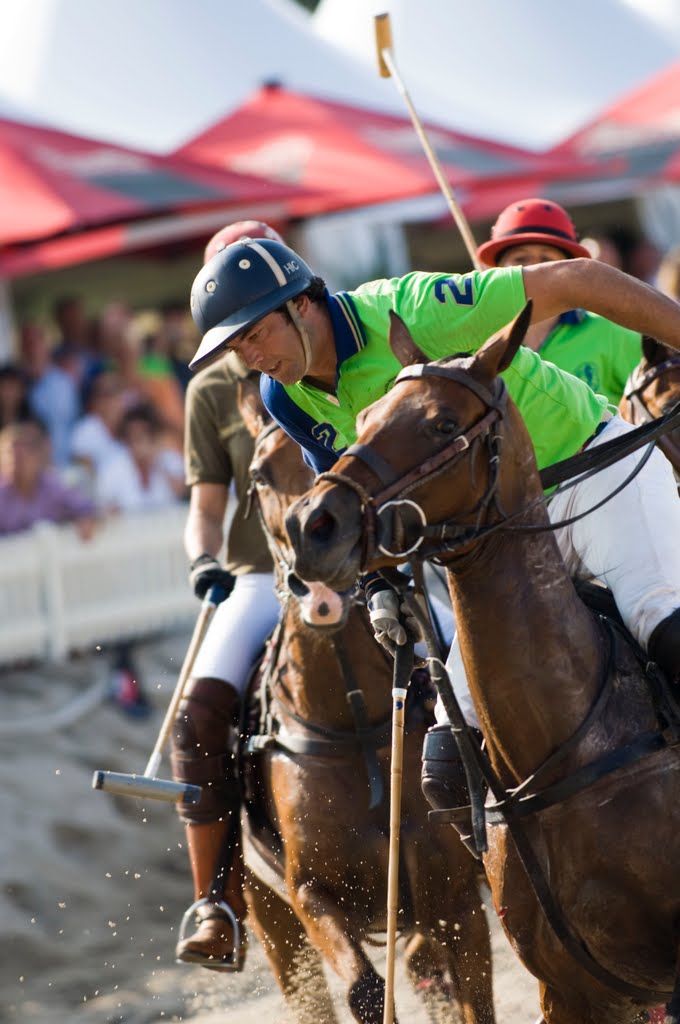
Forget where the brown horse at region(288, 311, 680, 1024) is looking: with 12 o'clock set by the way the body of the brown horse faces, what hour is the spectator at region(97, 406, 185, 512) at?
The spectator is roughly at 4 o'clock from the brown horse.

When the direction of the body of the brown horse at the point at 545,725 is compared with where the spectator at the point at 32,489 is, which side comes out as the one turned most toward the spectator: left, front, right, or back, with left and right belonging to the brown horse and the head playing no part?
right

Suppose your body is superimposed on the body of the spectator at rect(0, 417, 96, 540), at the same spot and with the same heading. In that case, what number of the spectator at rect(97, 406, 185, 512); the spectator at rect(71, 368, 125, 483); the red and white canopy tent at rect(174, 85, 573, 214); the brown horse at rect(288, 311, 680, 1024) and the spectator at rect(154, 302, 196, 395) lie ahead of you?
1

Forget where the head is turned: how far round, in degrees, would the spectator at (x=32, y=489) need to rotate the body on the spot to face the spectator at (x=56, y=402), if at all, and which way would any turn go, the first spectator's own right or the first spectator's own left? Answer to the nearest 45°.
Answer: approximately 180°

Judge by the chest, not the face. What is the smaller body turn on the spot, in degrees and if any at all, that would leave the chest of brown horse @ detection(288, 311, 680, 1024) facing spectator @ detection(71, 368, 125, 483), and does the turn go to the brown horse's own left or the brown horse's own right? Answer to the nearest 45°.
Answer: approximately 135° to the brown horse's own right

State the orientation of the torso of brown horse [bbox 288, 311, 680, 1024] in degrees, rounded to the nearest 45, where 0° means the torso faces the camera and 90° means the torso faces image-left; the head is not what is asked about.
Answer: approximately 45°

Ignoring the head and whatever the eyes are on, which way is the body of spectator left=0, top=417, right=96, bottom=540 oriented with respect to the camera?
toward the camera

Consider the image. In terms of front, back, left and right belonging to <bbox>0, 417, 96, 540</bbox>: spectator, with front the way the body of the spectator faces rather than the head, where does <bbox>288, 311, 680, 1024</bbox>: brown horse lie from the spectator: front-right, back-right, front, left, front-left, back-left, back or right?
front

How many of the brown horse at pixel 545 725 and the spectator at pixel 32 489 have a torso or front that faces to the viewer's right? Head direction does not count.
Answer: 0

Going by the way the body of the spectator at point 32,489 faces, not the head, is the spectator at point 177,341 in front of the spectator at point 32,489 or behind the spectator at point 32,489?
behind

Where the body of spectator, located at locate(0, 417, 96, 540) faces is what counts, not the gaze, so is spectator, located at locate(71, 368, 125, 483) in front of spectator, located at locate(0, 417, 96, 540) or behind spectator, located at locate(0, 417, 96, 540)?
behind

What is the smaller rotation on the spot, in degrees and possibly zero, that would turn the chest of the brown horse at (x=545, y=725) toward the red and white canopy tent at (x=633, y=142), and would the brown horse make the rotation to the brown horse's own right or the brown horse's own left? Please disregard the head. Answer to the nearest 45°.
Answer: approximately 135° to the brown horse's own right

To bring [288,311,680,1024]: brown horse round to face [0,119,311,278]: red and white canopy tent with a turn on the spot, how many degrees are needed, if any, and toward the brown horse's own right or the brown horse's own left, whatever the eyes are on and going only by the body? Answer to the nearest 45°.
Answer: approximately 135° to the brown horse's own right

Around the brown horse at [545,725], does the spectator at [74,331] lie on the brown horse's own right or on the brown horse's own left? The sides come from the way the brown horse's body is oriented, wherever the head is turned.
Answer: on the brown horse's own right
